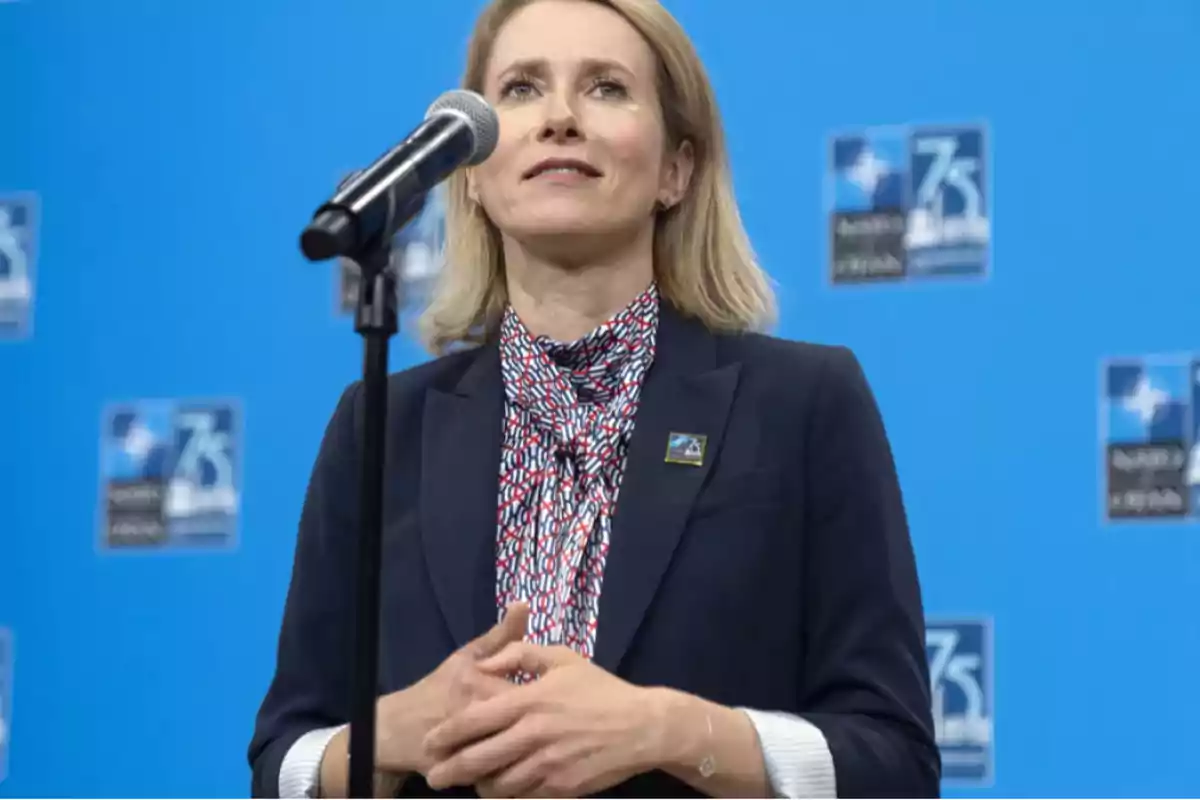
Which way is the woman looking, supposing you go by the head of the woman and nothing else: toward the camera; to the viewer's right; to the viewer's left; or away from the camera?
toward the camera

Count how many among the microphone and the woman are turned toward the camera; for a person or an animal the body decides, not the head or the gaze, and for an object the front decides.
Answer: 1

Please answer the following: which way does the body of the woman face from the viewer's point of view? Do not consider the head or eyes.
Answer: toward the camera

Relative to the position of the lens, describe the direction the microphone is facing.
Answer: facing away from the viewer and to the right of the viewer

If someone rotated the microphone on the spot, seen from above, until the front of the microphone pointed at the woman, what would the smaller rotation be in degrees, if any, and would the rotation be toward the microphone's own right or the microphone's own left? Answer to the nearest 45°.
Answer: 0° — it already faces them

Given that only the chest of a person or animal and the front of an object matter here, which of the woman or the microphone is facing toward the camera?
the woman
